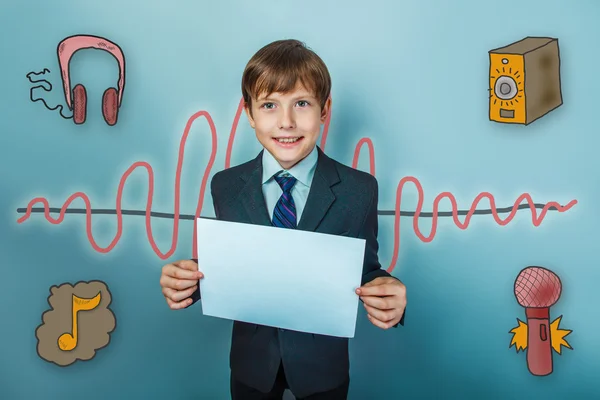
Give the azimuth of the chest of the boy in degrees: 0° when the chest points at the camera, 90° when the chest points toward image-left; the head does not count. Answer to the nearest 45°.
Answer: approximately 0°
